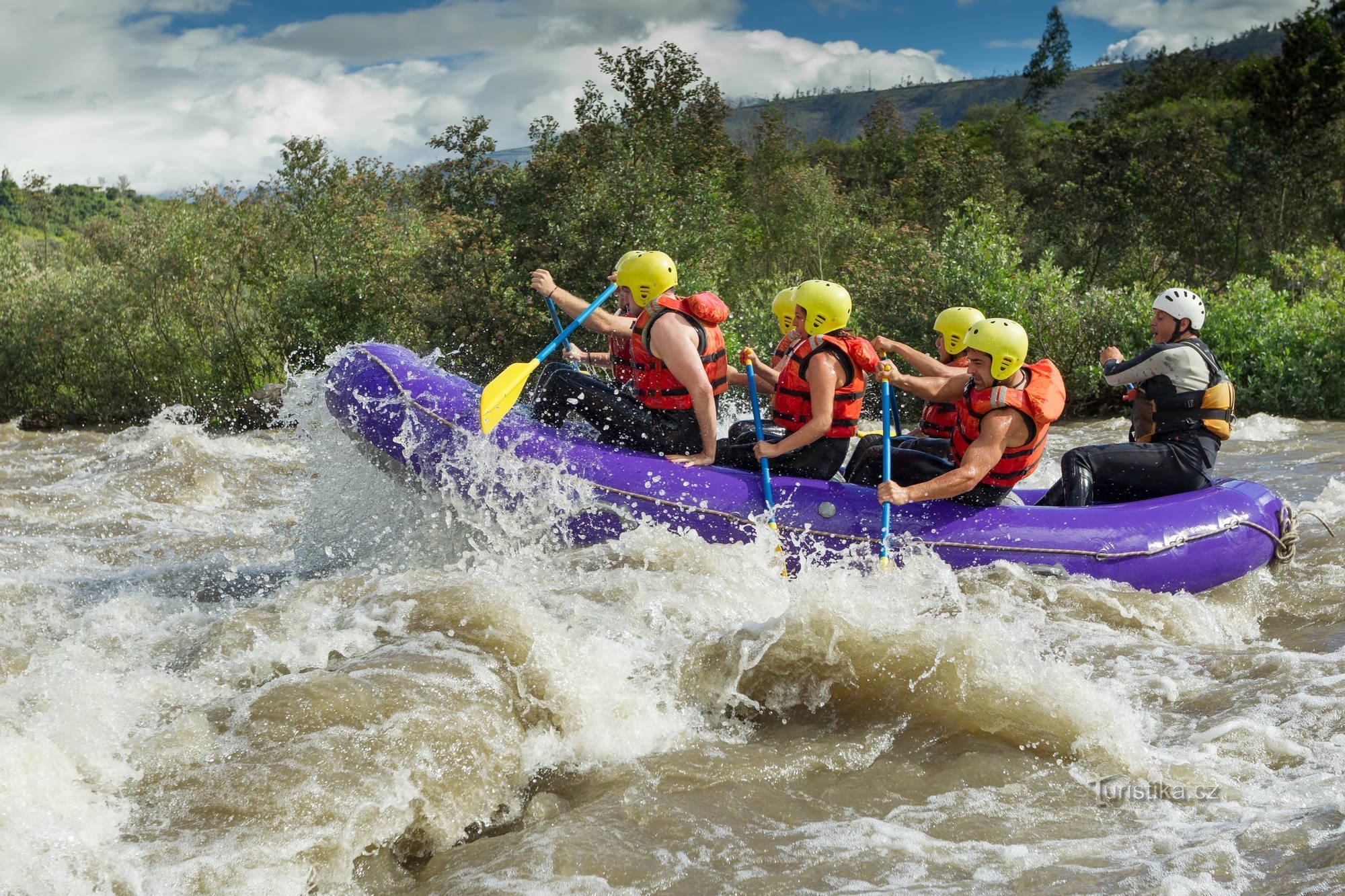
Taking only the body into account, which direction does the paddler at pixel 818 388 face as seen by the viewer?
to the viewer's left

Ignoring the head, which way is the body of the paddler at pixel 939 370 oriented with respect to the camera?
to the viewer's left

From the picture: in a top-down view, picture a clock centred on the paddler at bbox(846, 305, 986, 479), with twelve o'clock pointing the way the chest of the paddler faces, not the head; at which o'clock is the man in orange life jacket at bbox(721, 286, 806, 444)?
The man in orange life jacket is roughly at 12 o'clock from the paddler.

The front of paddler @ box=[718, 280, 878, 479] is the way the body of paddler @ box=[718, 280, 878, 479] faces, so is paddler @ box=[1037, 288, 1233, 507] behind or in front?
behind

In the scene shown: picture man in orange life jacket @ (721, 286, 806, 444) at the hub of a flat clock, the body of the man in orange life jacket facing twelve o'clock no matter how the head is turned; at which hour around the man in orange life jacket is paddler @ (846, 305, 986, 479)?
The paddler is roughly at 6 o'clock from the man in orange life jacket.

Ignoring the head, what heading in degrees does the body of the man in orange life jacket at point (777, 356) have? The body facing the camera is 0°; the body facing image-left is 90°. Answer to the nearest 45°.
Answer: approximately 90°

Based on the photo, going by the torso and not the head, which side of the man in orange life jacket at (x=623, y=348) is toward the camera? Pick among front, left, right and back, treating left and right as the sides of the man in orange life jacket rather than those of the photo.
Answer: left

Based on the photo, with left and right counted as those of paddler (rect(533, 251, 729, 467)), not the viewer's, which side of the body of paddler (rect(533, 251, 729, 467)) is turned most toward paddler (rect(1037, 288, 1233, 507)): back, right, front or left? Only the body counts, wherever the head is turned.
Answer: back
